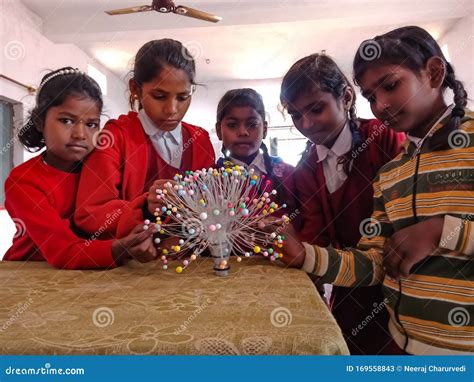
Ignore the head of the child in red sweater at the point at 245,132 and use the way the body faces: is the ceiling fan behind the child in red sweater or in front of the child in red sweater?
behind

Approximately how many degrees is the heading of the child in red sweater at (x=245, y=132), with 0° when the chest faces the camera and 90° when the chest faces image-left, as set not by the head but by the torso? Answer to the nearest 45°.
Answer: approximately 0°

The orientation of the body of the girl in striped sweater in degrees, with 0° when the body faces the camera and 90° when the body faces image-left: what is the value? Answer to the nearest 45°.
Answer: approximately 45°

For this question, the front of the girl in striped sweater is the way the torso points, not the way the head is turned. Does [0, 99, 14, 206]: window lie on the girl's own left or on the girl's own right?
on the girl's own right

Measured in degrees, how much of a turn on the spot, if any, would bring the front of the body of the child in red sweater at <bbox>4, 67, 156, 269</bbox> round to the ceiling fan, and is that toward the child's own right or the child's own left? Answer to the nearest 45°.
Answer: approximately 135° to the child's own left

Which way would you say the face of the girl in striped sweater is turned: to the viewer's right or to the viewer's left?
to the viewer's left
